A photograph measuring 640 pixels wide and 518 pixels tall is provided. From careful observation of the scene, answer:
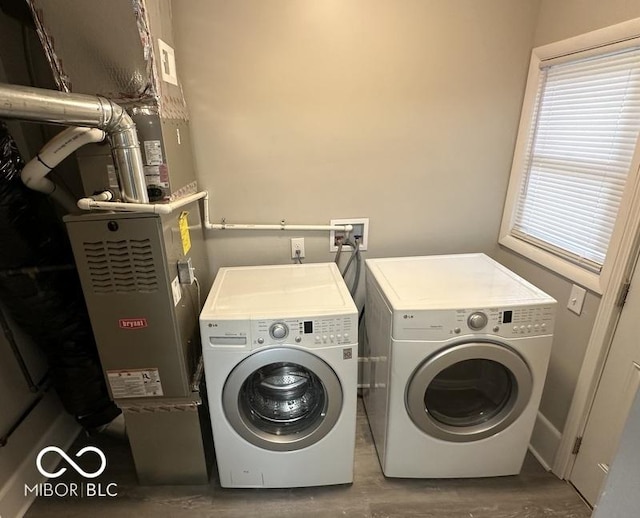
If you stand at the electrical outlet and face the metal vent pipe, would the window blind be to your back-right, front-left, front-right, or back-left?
back-left

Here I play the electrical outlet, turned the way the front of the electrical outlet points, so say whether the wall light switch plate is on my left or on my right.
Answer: on my left

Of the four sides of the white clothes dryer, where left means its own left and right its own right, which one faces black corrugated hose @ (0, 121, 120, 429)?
right

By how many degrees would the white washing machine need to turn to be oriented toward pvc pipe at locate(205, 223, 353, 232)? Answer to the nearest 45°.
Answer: approximately 180°

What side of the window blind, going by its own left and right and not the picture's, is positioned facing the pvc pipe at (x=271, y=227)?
front

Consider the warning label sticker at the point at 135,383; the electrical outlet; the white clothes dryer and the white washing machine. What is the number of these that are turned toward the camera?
4

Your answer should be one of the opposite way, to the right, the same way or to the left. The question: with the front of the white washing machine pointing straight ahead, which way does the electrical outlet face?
the same way

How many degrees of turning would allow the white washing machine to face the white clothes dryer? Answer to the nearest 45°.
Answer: approximately 90° to its left

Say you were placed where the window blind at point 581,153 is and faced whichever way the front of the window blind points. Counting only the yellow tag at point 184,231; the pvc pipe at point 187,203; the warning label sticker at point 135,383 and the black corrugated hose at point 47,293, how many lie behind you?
0

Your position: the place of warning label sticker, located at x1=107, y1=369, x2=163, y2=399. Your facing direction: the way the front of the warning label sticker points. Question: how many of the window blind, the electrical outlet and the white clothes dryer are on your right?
0

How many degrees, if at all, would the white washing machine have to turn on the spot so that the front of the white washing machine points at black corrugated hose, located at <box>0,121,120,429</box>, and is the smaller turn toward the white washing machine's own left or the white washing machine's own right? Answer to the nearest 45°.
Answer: approximately 90° to the white washing machine's own right

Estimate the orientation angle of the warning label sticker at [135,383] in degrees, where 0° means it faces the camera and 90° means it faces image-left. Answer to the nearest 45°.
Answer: approximately 0°
